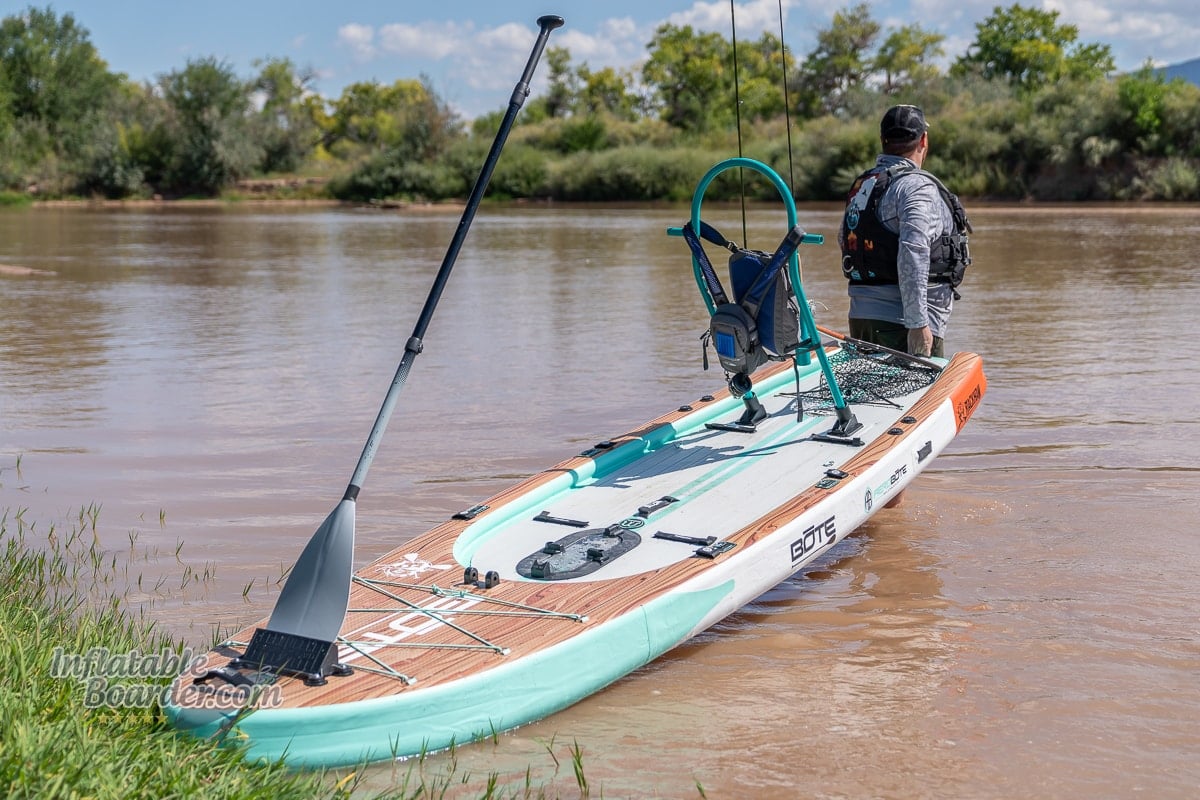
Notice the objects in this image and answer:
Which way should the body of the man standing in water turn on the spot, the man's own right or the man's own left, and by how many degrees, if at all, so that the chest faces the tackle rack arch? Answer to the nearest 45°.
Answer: approximately 180°

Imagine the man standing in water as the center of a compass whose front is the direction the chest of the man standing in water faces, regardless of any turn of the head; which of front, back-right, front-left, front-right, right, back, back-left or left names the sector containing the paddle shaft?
back

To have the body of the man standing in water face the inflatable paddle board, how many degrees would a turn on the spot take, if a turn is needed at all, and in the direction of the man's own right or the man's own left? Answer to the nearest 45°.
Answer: approximately 180°

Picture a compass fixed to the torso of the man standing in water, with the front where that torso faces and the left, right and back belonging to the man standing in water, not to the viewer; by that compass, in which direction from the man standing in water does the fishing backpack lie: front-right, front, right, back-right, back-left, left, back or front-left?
back

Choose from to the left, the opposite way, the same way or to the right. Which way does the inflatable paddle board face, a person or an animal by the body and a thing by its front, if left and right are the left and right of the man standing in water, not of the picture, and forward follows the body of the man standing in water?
the opposite way

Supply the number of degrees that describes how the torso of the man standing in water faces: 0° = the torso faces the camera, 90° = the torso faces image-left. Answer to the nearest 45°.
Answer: approximately 225°
